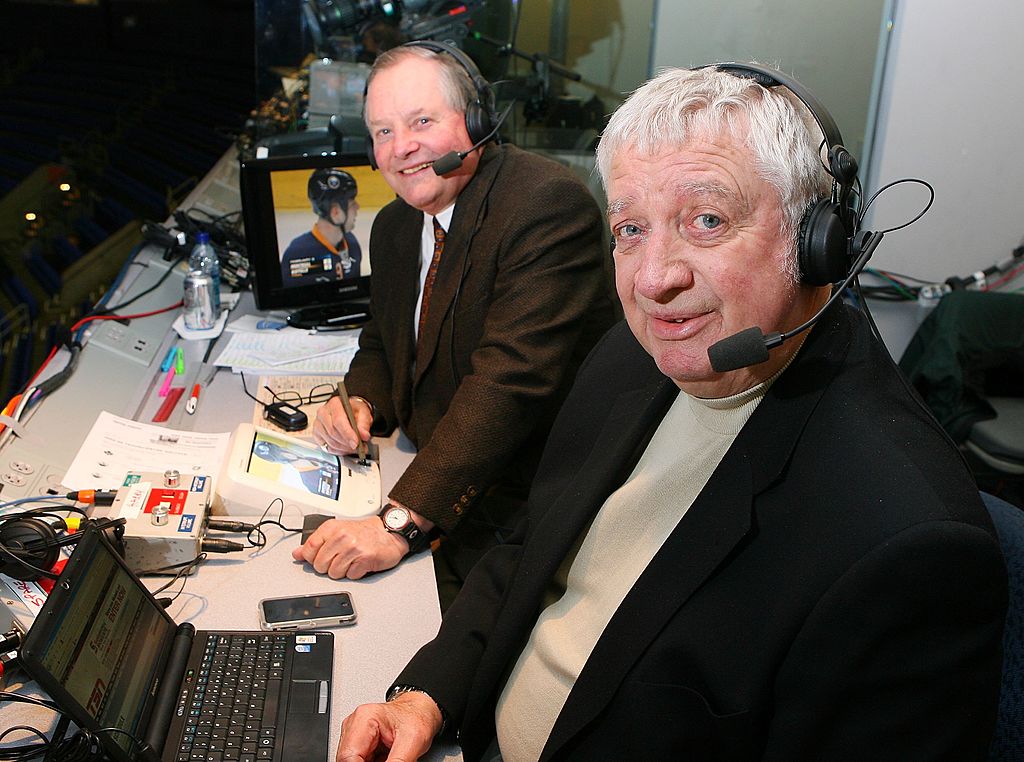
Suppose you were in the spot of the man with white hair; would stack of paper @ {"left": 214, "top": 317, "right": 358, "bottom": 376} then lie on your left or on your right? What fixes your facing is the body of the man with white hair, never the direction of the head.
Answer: on your right

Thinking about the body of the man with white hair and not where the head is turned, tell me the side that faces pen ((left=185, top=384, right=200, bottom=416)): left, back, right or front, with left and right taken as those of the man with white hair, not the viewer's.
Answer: right

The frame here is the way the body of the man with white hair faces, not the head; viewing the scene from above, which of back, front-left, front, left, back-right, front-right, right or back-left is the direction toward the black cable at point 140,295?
right

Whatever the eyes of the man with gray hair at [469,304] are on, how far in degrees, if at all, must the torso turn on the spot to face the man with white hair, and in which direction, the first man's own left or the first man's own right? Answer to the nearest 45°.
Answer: approximately 45° to the first man's own left

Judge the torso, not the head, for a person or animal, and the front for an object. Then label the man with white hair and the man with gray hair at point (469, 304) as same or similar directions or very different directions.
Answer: same or similar directions

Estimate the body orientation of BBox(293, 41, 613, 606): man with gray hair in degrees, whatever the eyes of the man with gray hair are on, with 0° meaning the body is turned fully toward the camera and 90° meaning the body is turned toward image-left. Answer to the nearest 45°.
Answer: approximately 45°

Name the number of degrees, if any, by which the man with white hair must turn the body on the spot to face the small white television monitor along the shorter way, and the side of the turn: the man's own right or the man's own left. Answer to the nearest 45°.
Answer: approximately 90° to the man's own right

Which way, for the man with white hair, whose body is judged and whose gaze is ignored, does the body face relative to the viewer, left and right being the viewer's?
facing the viewer and to the left of the viewer
